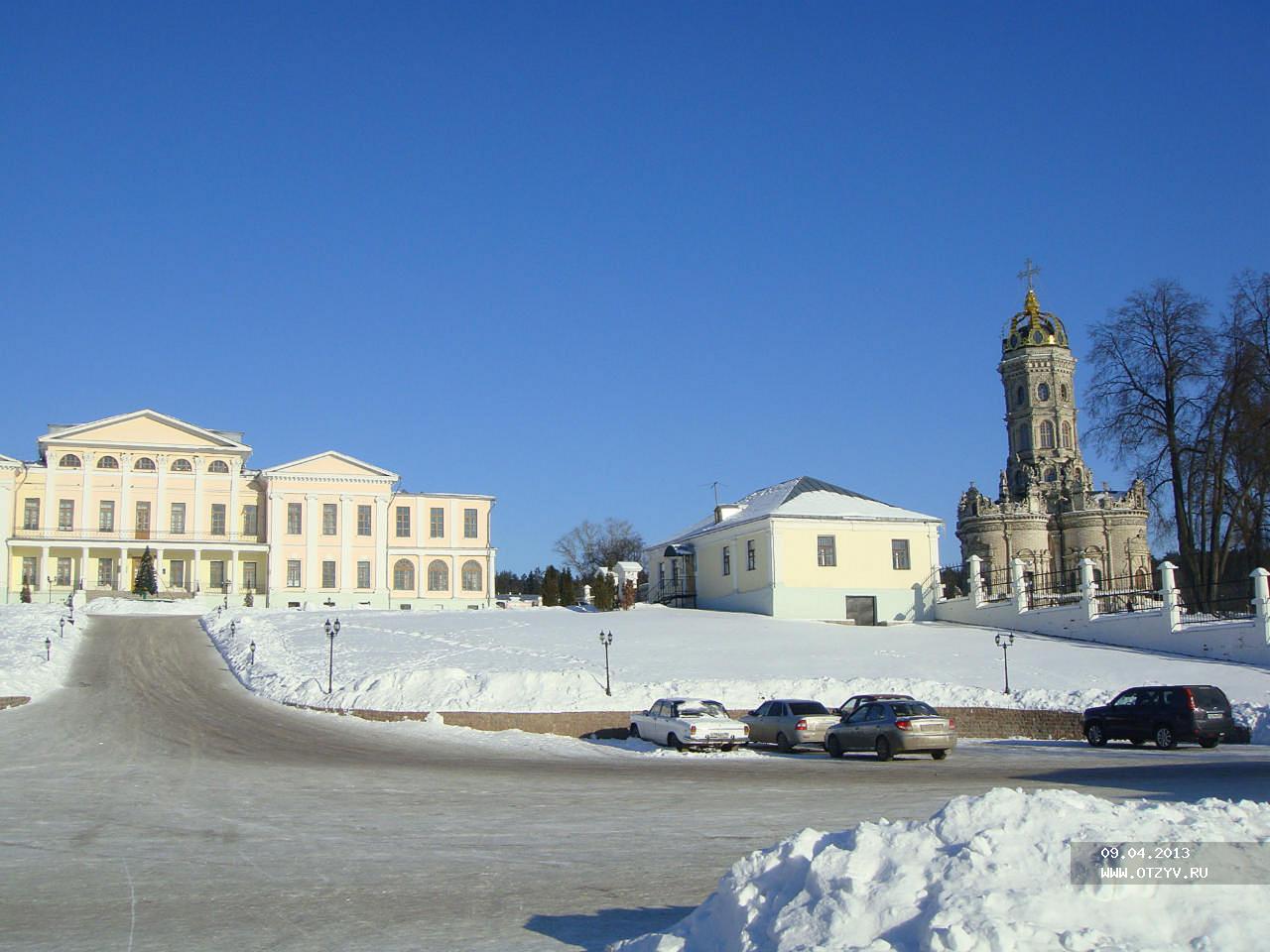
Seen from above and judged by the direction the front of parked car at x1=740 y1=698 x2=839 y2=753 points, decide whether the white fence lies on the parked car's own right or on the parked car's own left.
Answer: on the parked car's own right

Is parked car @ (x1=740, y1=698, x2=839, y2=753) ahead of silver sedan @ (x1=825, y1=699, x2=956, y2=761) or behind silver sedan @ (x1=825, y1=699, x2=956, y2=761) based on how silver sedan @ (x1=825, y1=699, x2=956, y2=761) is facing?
ahead

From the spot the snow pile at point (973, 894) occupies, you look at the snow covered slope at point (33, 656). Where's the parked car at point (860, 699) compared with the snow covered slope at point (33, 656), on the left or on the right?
right

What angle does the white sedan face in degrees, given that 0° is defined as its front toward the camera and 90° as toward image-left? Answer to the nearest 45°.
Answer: approximately 135°

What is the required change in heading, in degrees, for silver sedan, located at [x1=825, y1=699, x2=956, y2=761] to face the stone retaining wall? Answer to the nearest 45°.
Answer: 0° — it already faces it

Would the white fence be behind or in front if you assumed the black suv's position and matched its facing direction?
in front

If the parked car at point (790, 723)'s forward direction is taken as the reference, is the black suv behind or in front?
behind

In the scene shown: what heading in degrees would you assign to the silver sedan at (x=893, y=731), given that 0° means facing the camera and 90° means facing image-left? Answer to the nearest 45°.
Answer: approximately 135°

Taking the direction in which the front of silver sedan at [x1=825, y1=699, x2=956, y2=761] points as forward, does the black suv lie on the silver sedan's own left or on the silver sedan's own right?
on the silver sedan's own right

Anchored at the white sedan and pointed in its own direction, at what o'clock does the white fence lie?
The white fence is roughly at 3 o'clock from the white sedan.

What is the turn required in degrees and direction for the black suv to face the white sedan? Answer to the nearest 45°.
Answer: approximately 45° to its left

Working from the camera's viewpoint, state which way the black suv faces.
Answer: facing away from the viewer and to the left of the viewer

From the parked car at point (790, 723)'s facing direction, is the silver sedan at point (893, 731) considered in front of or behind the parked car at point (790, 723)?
behind

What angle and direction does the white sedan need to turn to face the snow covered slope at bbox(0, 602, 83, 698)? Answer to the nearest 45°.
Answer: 0° — it already faces it

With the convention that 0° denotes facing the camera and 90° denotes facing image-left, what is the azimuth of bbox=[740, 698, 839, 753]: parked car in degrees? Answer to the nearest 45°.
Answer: approximately 135°
